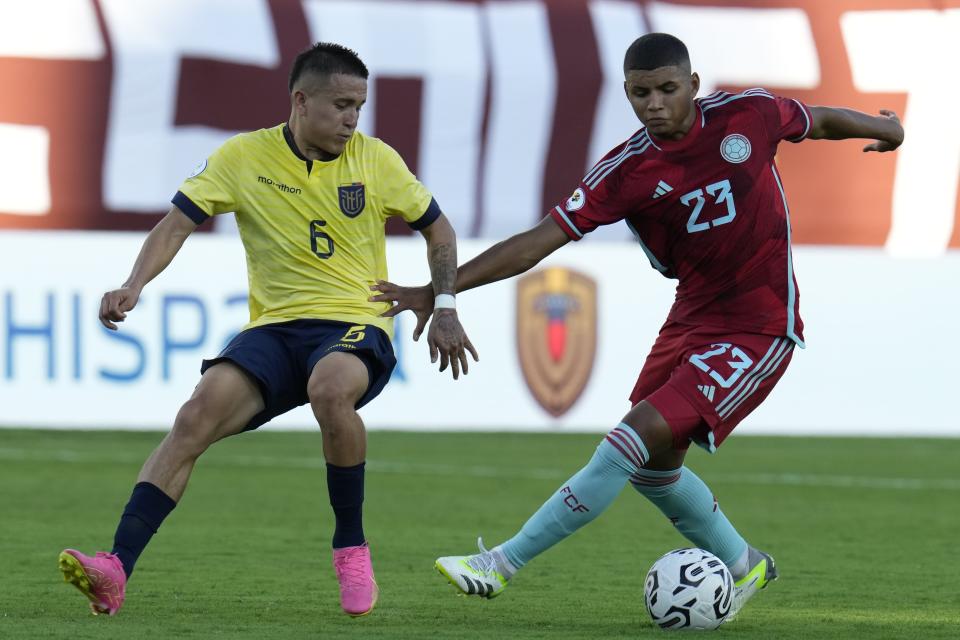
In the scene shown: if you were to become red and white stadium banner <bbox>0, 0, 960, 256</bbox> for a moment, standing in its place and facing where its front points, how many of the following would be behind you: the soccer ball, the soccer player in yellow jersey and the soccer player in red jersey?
0

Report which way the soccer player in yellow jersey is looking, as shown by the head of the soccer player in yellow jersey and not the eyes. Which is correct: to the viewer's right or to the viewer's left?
to the viewer's right

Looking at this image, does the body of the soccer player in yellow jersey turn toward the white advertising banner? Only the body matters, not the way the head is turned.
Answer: no

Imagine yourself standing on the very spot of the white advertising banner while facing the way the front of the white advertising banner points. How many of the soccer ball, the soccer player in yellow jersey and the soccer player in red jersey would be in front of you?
3

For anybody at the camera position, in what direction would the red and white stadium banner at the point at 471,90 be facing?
facing the viewer

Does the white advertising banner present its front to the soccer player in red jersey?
yes

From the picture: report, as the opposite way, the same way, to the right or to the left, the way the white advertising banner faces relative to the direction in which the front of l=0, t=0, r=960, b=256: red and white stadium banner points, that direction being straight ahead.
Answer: the same way

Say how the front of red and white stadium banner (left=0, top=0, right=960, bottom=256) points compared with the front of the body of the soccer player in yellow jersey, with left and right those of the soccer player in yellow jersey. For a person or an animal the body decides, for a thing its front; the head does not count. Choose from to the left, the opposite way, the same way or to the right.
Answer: the same way

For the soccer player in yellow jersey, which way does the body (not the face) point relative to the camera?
toward the camera

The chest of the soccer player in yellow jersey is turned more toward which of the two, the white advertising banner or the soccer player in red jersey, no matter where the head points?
the soccer player in red jersey

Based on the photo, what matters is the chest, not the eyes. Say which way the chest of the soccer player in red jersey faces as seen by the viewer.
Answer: toward the camera

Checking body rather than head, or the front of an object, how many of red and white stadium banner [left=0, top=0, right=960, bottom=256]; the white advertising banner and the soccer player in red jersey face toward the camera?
3

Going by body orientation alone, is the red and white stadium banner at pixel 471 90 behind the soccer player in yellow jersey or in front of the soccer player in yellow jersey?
behind

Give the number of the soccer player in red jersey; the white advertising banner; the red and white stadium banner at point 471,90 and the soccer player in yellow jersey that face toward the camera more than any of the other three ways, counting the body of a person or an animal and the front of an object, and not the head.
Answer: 4

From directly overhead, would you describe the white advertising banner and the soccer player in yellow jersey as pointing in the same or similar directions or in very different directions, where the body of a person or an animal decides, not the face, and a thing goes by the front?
same or similar directions
